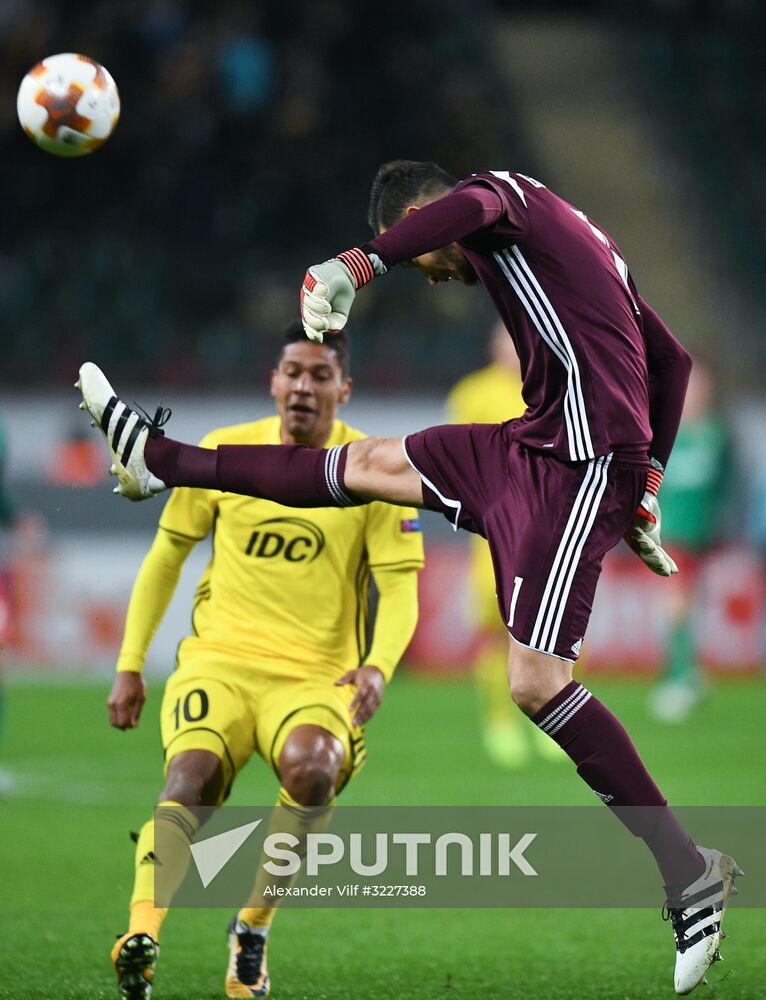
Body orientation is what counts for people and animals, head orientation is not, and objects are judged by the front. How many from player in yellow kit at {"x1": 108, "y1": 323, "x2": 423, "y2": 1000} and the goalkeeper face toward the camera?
1

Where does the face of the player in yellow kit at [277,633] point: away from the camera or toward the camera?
toward the camera

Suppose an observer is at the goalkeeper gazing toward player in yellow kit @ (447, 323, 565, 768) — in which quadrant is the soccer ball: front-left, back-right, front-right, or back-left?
front-left

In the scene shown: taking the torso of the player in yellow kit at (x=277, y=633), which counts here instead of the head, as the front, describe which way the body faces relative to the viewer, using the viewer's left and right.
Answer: facing the viewer

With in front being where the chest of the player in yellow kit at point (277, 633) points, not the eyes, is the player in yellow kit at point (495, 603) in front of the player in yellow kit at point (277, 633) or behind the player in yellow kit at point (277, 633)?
behind

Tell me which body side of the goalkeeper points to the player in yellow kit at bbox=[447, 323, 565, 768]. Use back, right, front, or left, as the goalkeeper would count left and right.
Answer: right

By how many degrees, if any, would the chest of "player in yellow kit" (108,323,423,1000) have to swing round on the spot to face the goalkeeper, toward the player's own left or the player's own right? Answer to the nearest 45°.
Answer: approximately 45° to the player's own left

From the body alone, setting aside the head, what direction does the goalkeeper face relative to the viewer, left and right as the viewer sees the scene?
facing to the left of the viewer
